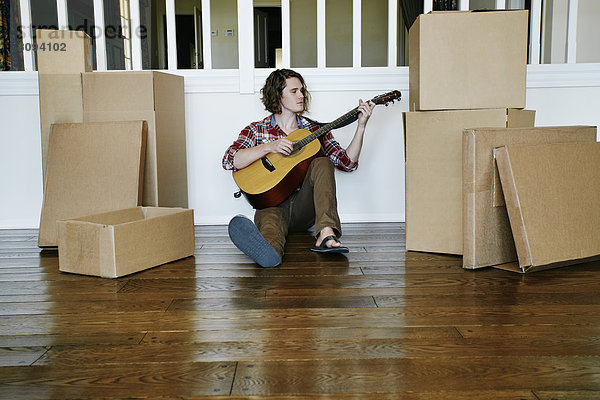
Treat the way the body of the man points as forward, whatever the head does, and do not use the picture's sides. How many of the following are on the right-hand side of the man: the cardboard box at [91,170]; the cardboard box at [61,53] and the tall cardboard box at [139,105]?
3

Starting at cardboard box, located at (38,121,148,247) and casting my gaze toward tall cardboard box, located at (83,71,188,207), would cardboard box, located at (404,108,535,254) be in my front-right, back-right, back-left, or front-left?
front-right

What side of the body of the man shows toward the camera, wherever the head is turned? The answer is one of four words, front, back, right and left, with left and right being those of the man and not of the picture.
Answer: front

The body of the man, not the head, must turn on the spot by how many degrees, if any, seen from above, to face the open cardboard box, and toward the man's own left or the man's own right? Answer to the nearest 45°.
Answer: approximately 45° to the man's own right

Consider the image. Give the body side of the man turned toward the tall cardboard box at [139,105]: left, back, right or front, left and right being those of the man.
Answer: right

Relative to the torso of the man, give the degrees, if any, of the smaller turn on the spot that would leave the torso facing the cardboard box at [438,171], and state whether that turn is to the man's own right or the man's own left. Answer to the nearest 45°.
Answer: approximately 45° to the man's own left

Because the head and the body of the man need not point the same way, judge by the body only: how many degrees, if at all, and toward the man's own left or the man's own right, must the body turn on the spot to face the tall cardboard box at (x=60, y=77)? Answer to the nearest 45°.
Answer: approximately 90° to the man's own right

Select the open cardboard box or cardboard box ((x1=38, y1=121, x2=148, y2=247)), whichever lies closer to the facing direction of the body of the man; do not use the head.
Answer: the open cardboard box

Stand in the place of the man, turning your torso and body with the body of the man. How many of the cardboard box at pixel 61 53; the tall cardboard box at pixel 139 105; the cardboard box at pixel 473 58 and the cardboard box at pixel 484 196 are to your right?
2

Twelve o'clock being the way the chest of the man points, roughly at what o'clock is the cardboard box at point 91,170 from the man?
The cardboard box is roughly at 3 o'clock from the man.

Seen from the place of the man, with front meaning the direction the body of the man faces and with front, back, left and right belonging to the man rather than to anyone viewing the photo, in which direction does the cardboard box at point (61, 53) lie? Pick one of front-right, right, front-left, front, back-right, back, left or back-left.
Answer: right

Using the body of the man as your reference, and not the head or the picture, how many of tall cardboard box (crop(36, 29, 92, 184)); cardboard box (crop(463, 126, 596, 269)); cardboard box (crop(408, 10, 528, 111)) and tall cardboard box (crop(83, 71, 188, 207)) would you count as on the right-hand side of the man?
2

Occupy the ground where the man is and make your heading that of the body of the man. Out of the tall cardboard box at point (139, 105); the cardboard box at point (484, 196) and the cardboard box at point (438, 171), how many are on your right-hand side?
1
